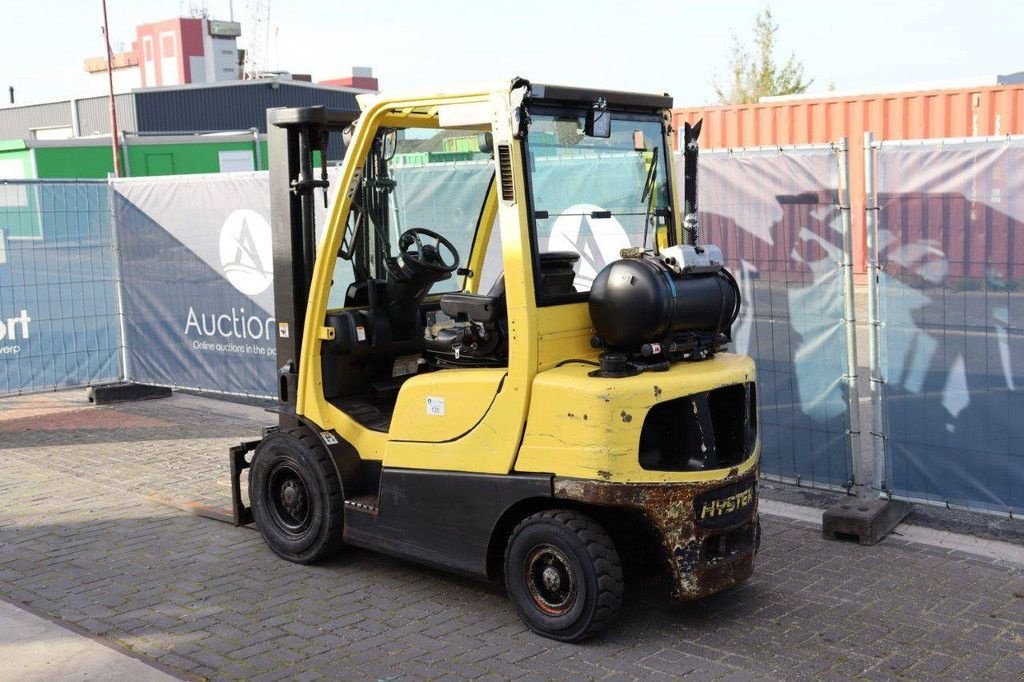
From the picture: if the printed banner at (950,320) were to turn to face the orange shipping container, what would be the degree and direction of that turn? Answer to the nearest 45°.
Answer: approximately 135° to its right

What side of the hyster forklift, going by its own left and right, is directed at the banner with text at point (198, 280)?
front

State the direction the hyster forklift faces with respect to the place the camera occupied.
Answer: facing away from the viewer and to the left of the viewer

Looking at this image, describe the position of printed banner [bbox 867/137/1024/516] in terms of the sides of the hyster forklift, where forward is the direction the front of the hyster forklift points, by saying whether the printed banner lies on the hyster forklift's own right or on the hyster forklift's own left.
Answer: on the hyster forklift's own right

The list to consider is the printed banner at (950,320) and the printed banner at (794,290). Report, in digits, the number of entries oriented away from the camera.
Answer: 0

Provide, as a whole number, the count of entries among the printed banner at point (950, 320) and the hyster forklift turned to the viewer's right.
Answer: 0

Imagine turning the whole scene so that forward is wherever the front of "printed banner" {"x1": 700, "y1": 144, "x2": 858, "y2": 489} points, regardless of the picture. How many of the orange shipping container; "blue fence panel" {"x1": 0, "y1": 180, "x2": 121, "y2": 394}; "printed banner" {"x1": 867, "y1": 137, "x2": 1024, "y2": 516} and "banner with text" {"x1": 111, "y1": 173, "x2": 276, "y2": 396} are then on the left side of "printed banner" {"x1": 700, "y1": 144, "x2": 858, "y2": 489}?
1

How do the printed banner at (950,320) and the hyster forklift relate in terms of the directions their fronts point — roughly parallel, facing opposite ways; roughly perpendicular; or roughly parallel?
roughly perpendicular

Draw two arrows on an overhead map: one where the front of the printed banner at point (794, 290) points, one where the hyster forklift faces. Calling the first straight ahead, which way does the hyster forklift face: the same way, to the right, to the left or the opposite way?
to the right

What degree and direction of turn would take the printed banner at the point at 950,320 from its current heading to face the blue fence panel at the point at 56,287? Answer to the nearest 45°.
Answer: approximately 45° to its right

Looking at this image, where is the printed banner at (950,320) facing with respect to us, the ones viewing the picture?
facing the viewer and to the left of the viewer

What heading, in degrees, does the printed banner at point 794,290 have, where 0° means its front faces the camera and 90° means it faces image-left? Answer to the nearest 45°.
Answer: approximately 45°

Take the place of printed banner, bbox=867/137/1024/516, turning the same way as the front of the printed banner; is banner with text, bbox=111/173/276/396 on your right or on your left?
on your right
